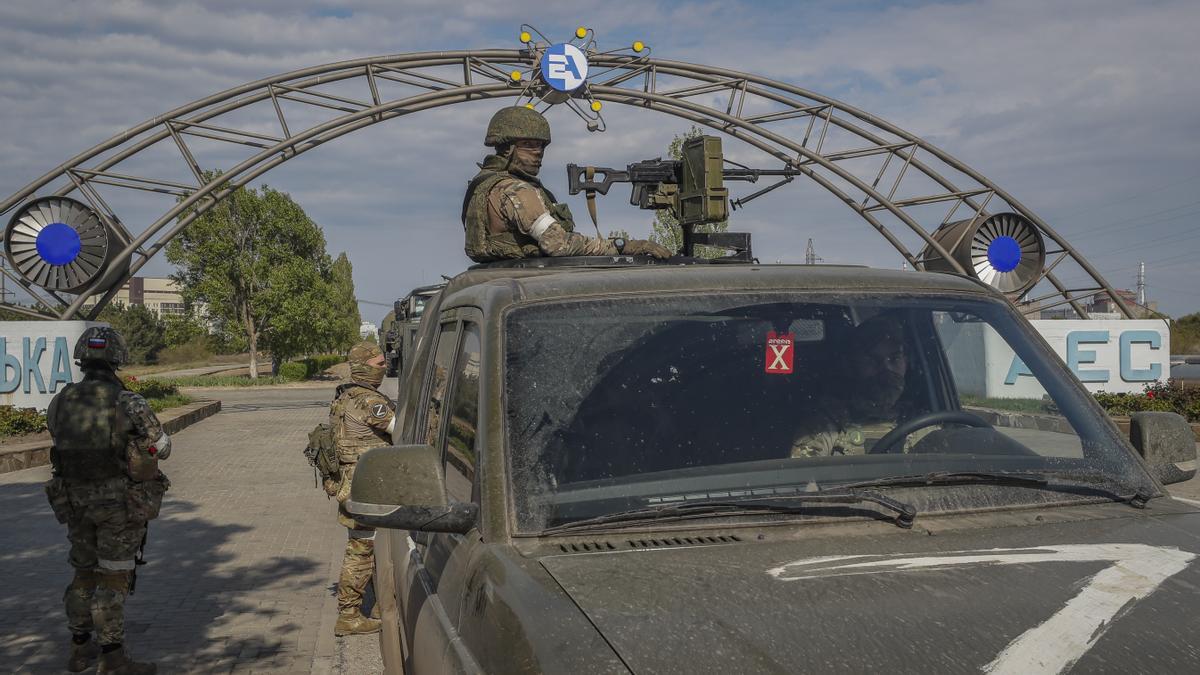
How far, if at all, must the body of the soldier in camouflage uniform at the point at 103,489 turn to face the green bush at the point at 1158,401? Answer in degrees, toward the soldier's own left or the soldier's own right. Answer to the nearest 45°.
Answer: approximately 45° to the soldier's own right

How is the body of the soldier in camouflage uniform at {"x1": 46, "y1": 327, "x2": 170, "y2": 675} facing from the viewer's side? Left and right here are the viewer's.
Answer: facing away from the viewer and to the right of the viewer

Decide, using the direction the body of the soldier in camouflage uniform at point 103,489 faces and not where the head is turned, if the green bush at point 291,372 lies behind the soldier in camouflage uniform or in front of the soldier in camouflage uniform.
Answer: in front

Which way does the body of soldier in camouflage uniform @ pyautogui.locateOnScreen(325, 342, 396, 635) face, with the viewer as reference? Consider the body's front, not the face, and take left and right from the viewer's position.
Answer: facing to the right of the viewer

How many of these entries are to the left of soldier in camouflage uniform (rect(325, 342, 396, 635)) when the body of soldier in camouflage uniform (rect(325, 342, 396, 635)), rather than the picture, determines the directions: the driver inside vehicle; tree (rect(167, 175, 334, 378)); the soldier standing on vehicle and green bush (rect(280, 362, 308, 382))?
2

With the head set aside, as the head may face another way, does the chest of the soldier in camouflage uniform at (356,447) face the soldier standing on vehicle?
no

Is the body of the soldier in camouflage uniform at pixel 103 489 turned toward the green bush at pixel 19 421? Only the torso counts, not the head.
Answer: no
